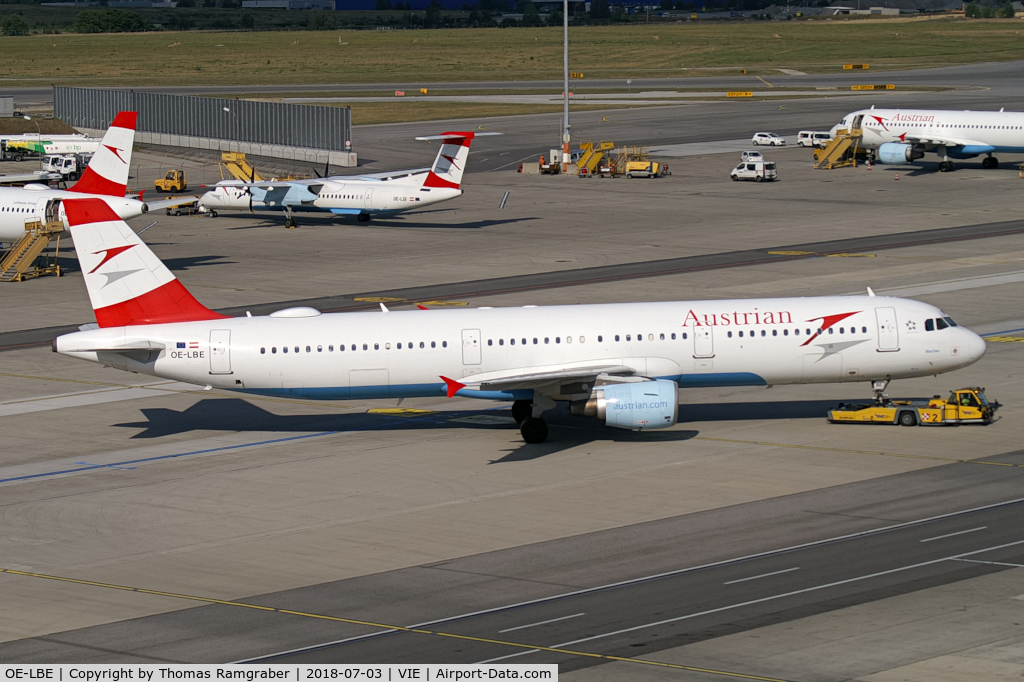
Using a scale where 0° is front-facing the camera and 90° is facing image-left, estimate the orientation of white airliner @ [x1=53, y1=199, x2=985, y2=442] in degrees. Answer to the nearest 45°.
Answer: approximately 270°

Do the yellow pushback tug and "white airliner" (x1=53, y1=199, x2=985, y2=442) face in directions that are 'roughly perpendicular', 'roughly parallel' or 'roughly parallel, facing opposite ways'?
roughly parallel

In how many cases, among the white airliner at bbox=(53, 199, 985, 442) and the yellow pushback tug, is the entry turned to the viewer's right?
2

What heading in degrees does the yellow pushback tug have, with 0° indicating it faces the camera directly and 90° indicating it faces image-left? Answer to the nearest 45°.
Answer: approximately 270°
